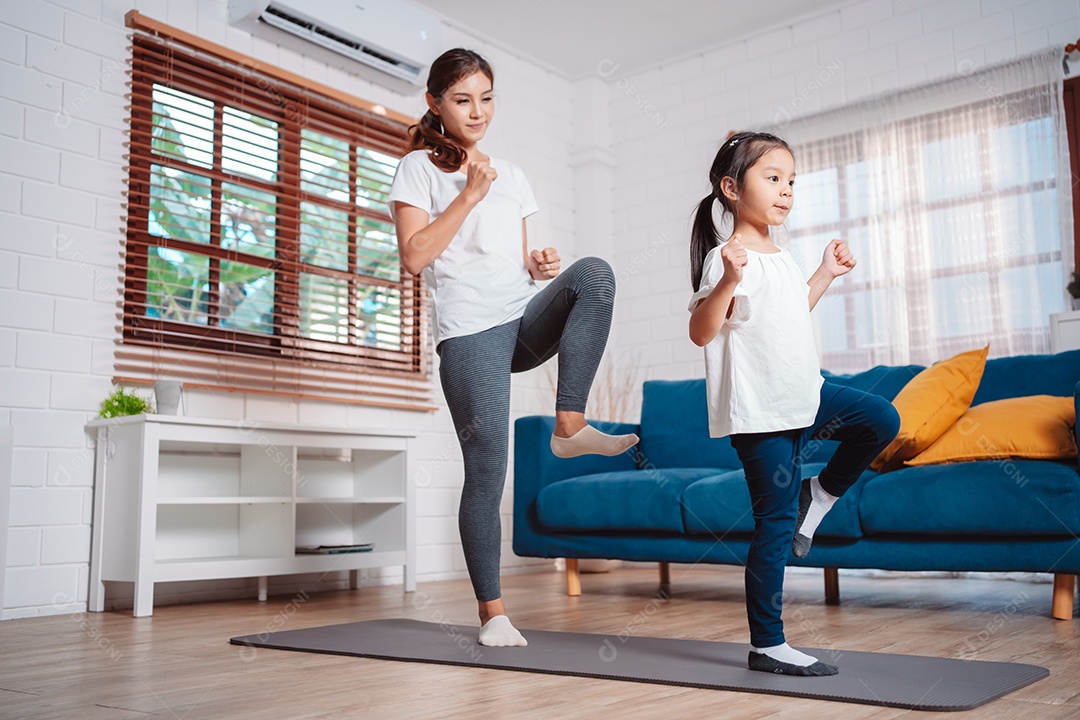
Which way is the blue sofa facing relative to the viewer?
toward the camera

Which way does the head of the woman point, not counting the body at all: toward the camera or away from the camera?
toward the camera

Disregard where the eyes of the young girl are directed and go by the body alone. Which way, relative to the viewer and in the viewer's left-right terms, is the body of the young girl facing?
facing the viewer and to the right of the viewer

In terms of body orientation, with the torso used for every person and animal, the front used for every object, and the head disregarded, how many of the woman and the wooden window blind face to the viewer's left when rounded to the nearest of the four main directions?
0

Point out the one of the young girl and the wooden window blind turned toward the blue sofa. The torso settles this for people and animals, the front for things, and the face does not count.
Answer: the wooden window blind

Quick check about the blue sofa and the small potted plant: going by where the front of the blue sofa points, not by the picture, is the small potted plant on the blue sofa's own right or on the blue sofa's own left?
on the blue sofa's own right

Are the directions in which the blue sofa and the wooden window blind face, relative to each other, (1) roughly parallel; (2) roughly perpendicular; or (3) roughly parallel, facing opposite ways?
roughly perpendicular

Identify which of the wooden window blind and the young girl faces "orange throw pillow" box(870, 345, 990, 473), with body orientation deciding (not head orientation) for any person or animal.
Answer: the wooden window blind

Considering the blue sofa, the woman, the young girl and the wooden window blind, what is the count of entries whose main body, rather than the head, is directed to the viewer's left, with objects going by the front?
0

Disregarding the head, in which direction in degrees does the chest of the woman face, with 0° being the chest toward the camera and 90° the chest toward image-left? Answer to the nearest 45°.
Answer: approximately 315°

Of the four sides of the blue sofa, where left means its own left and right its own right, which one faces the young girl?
front

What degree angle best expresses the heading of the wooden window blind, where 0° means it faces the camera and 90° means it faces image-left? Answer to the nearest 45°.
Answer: approximately 315°

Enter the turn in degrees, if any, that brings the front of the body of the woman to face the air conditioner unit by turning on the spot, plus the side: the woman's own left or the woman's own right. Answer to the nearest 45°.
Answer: approximately 135° to the woman's own left
